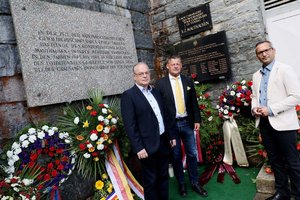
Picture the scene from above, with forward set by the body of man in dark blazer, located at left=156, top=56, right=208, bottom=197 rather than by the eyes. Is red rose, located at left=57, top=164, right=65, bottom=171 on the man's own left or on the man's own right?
on the man's own right

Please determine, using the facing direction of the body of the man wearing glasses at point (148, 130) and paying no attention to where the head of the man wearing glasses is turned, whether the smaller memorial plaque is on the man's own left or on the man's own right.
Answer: on the man's own left

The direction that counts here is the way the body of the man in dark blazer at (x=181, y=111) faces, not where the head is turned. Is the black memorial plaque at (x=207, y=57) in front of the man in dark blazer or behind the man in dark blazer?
behind

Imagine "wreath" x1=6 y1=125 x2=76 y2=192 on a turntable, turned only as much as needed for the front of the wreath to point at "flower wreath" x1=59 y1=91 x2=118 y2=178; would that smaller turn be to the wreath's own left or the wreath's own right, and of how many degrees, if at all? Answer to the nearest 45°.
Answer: approximately 45° to the wreath's own left

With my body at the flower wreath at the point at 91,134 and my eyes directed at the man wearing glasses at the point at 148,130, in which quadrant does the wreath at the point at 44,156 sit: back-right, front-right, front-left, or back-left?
back-right

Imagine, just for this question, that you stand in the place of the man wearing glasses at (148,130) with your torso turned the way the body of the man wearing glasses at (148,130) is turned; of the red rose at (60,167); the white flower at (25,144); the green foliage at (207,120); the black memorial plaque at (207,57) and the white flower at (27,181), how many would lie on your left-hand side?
2

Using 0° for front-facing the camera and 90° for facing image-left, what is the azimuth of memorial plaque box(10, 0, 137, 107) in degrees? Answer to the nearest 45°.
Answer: approximately 315°

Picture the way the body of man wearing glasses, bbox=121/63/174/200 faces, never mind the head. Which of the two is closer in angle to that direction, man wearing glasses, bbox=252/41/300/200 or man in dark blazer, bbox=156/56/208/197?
the man wearing glasses

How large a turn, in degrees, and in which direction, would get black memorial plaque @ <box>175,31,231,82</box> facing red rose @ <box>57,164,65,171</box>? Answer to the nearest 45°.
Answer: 0° — it already faces it
